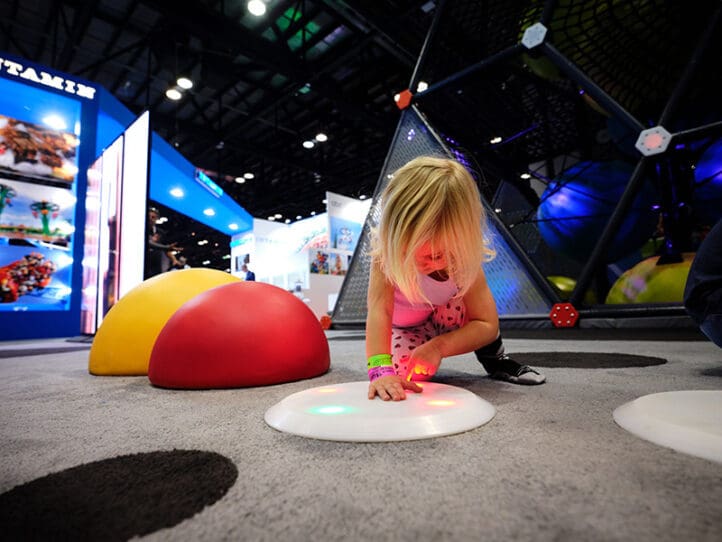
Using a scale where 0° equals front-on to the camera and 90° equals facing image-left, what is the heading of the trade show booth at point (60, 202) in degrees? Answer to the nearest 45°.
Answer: approximately 315°

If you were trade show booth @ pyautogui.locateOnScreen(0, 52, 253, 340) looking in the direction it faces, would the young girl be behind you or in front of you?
in front

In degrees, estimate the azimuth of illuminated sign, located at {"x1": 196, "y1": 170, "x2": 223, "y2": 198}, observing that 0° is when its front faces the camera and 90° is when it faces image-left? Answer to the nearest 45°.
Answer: approximately 315°

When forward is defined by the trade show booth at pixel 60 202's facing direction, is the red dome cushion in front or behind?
in front

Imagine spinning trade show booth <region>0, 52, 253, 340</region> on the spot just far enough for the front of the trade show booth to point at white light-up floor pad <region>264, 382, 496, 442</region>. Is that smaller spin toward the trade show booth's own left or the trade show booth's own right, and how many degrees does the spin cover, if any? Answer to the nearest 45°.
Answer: approximately 45° to the trade show booth's own right

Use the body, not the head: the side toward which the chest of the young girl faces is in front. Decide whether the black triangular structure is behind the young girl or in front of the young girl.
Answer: behind

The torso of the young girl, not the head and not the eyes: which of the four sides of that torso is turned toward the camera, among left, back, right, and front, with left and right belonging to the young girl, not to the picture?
front

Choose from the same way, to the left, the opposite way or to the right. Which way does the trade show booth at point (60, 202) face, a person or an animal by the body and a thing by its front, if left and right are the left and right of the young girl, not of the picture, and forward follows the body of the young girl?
to the left

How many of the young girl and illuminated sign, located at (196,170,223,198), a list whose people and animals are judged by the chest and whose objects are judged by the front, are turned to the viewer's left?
0

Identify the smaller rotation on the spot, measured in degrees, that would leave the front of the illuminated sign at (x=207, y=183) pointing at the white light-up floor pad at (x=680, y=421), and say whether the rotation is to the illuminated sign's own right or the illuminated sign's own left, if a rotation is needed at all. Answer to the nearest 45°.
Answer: approximately 45° to the illuminated sign's own right

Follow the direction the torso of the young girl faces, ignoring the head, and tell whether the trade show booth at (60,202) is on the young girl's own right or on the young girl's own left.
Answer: on the young girl's own right

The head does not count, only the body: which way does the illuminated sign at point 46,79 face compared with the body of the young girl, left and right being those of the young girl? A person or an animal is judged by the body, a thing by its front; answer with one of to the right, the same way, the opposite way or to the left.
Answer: to the left

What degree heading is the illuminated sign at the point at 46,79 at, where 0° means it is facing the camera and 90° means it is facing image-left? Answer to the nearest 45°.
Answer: approximately 315°
